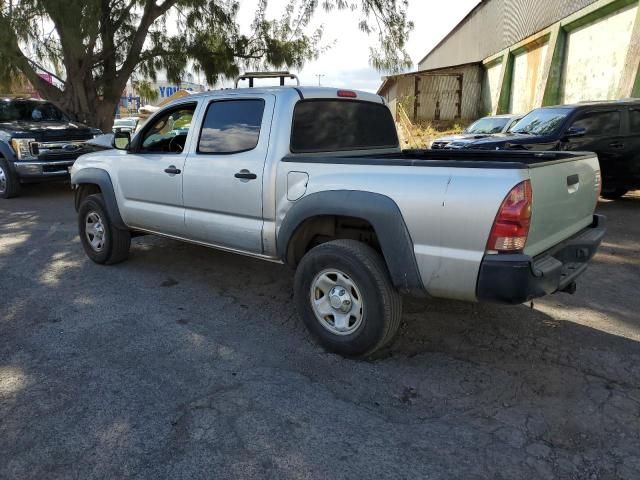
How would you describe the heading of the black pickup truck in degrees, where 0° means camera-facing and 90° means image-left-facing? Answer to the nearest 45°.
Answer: approximately 315°

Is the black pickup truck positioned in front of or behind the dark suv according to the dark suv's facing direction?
in front

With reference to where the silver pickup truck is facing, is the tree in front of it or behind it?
in front

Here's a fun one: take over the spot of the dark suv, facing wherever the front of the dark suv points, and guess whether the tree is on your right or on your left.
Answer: on your right

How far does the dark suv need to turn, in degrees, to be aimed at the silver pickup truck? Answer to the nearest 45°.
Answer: approximately 45° to its left

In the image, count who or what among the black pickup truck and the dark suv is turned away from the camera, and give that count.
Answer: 0

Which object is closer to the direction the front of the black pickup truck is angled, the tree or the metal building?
the metal building

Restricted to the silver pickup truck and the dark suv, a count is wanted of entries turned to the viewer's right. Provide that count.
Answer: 0

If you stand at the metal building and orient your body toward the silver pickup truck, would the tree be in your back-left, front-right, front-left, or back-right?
front-right

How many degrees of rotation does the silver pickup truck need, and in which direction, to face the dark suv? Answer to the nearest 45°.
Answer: approximately 90° to its right

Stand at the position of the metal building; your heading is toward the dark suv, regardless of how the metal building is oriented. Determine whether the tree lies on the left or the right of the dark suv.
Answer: right

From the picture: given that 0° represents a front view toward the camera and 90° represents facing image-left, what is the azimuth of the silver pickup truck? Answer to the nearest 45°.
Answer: approximately 135°

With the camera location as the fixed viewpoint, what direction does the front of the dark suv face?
facing the viewer and to the left of the viewer

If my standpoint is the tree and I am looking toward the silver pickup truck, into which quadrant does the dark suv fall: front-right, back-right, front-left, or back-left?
front-left
